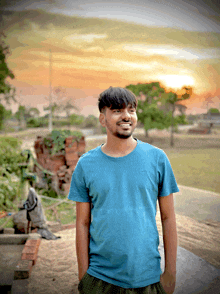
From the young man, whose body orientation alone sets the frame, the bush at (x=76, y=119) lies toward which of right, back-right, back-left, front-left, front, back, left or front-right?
back

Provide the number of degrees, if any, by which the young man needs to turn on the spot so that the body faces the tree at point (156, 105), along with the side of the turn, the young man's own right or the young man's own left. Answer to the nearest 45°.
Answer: approximately 180°

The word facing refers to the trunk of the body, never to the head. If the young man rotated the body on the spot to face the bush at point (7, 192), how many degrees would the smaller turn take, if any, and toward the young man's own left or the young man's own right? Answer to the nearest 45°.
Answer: approximately 135° to the young man's own right

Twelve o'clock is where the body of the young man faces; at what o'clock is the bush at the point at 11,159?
The bush is roughly at 5 o'clock from the young man.

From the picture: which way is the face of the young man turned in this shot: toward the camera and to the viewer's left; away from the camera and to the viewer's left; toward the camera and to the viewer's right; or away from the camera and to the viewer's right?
toward the camera and to the viewer's right

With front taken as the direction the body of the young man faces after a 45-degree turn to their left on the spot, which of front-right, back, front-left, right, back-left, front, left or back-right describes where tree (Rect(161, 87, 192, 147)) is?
back-left

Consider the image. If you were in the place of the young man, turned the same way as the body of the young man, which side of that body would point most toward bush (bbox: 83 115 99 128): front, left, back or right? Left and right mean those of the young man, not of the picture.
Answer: back

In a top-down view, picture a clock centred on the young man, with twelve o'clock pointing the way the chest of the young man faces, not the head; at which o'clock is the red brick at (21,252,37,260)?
The red brick is roughly at 5 o'clock from the young man.

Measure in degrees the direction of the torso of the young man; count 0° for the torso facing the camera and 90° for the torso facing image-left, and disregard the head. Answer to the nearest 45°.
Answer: approximately 0°

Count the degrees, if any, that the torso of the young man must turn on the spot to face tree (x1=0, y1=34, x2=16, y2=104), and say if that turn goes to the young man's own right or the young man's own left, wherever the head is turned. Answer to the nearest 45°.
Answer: approximately 135° to the young man's own right
